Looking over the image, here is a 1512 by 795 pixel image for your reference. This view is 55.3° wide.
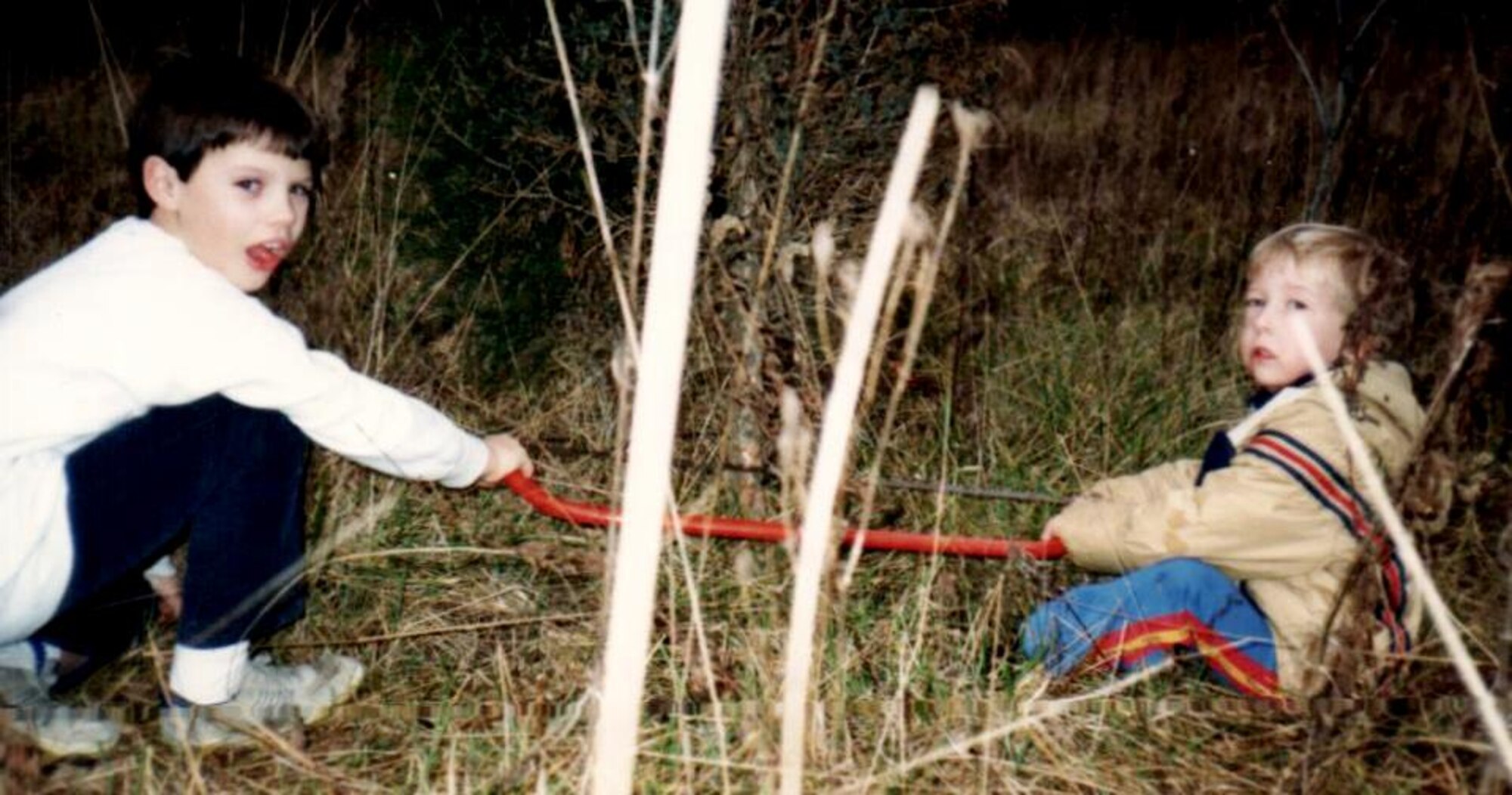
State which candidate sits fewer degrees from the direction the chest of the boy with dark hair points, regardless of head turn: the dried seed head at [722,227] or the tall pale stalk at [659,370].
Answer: the dried seed head

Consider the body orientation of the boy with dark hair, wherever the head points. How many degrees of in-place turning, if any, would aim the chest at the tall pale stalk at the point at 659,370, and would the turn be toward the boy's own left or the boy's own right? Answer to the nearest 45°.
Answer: approximately 90° to the boy's own right

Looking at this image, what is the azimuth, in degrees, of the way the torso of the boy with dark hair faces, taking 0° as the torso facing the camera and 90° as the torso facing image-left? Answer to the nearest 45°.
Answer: approximately 270°

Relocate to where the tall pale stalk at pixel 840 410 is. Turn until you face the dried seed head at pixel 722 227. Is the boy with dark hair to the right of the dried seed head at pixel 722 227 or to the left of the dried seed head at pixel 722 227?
left

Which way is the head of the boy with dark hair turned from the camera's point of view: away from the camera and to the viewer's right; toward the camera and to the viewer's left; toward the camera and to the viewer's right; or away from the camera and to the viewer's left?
toward the camera and to the viewer's right

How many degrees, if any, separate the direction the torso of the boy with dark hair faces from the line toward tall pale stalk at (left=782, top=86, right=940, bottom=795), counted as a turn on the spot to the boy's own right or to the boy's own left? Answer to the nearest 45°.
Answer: approximately 45° to the boy's own right
